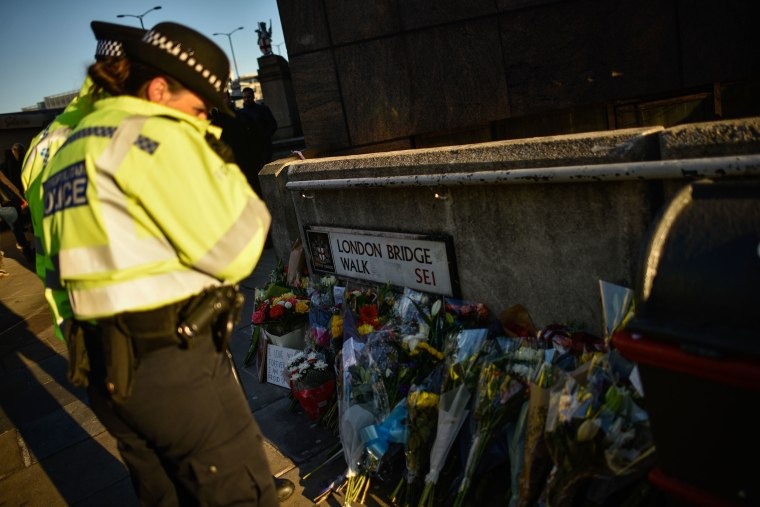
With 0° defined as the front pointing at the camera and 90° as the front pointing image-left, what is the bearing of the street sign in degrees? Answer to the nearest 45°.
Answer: approximately 45°

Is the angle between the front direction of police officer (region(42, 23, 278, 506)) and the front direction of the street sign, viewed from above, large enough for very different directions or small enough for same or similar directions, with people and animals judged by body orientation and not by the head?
very different directions

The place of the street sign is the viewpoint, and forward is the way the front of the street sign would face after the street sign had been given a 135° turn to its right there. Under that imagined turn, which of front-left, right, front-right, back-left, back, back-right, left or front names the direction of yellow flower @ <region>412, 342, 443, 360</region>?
back

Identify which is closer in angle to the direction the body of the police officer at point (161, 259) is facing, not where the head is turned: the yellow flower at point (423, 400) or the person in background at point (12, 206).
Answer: the yellow flower

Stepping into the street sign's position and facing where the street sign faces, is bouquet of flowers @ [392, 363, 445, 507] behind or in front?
in front

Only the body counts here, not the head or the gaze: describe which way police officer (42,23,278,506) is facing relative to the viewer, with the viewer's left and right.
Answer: facing away from the viewer and to the right of the viewer
